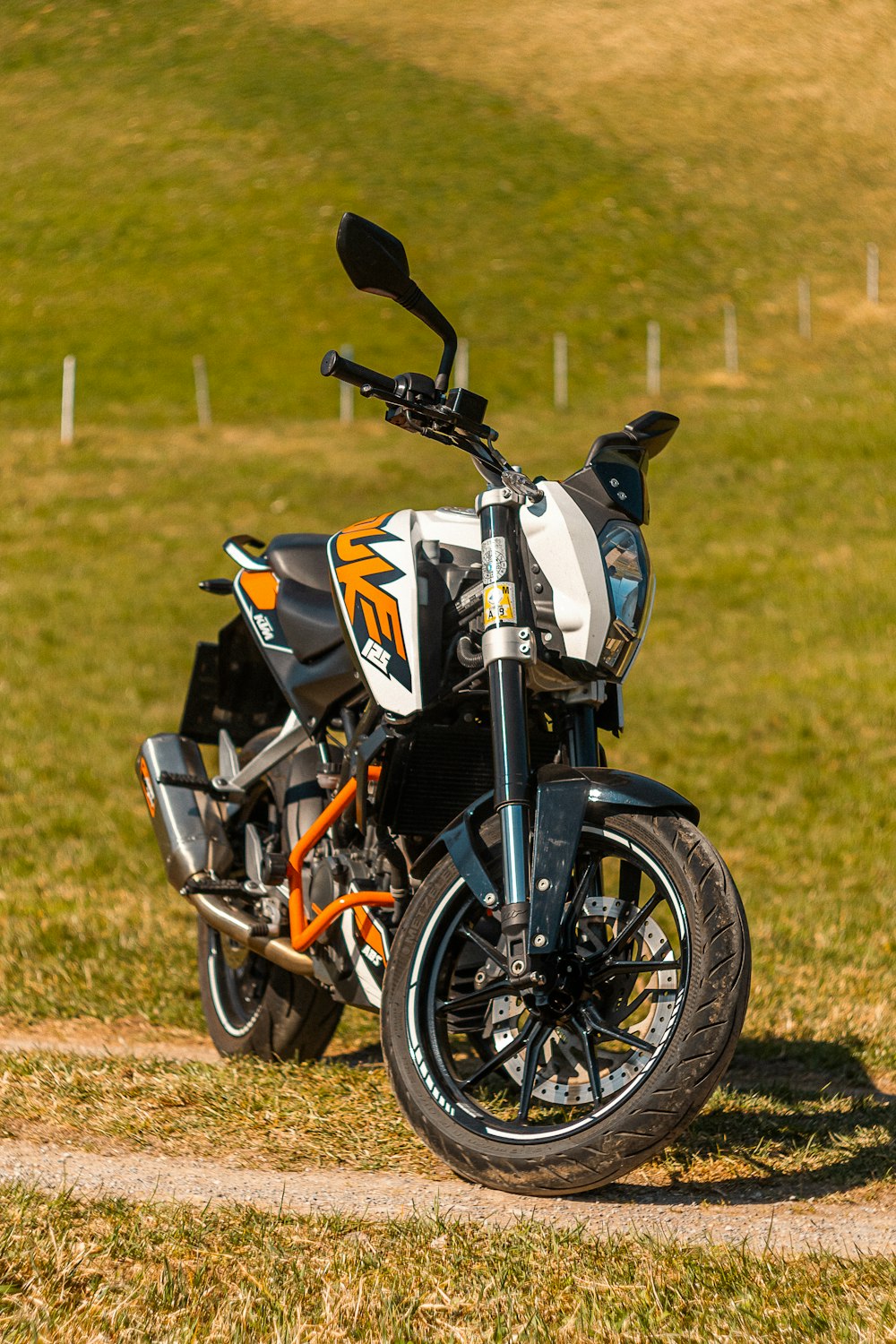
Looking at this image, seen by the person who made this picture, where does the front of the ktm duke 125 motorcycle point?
facing the viewer and to the right of the viewer

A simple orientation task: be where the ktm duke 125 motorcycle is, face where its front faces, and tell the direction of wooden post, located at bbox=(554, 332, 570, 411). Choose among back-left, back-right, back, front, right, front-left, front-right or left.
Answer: back-left

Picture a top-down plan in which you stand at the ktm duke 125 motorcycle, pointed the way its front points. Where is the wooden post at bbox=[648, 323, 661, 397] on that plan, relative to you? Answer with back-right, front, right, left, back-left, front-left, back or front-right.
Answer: back-left

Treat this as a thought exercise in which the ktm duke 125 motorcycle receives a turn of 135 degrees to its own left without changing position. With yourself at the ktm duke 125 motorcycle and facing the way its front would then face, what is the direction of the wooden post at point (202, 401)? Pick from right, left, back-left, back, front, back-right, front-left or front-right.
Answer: front

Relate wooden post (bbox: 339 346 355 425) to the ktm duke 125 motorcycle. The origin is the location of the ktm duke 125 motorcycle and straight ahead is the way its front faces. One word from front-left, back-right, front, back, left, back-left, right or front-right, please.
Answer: back-left

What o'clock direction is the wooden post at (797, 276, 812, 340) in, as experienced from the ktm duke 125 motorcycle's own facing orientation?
The wooden post is roughly at 8 o'clock from the ktm duke 125 motorcycle.

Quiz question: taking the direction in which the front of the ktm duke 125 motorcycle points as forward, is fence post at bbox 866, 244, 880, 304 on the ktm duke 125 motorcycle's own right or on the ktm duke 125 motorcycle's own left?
on the ktm duke 125 motorcycle's own left

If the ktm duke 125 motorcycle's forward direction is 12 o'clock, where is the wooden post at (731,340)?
The wooden post is roughly at 8 o'clock from the ktm duke 125 motorcycle.

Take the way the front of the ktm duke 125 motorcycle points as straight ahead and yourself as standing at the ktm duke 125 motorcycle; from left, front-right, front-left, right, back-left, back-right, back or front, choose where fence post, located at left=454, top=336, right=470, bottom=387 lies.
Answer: back-left
